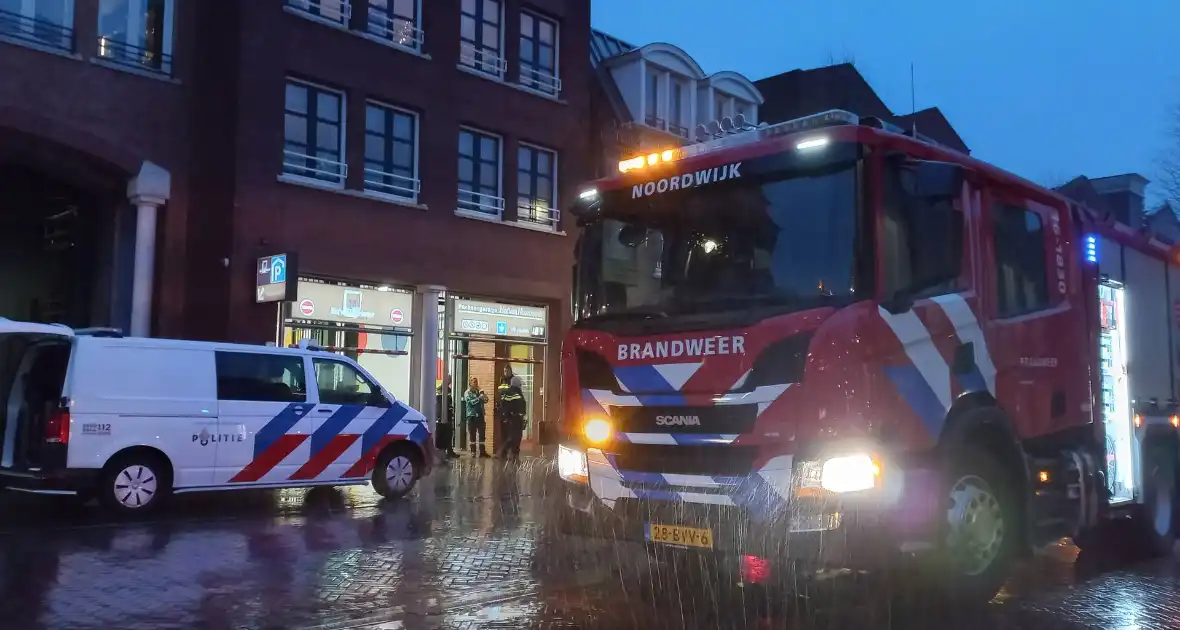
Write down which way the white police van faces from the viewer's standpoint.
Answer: facing away from the viewer and to the right of the viewer

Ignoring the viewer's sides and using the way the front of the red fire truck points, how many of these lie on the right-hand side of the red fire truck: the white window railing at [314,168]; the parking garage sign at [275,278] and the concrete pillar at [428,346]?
3

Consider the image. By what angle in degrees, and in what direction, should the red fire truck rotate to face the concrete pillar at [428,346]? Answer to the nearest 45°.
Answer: approximately 90° to its right

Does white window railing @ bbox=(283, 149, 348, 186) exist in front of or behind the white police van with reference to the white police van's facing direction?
in front

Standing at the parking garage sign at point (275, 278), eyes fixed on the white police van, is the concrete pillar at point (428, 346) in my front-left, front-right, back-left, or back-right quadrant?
back-left

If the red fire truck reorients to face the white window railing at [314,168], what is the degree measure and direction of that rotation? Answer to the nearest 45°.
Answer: approximately 90° to its right

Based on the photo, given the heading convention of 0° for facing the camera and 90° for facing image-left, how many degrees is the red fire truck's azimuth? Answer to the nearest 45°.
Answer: approximately 45°
